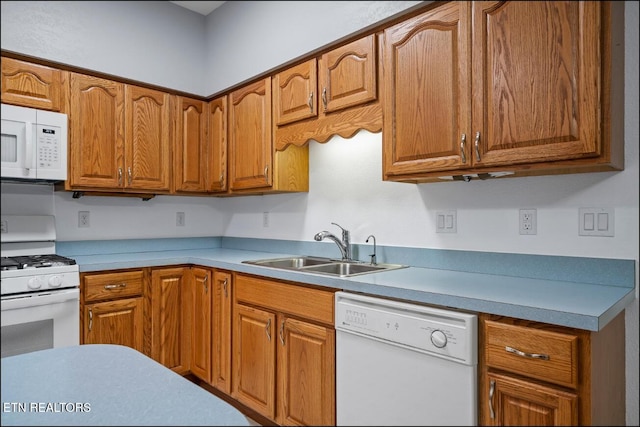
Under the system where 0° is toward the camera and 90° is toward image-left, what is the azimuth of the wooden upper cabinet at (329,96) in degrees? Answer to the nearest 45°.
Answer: approximately 45°

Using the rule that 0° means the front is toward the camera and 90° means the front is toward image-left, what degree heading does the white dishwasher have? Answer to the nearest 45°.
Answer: approximately 45°

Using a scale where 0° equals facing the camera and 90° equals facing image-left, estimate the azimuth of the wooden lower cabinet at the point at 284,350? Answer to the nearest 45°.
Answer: approximately 45°

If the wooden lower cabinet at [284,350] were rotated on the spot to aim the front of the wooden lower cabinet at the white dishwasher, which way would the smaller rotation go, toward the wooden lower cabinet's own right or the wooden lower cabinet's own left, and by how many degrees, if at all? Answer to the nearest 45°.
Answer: approximately 90° to the wooden lower cabinet's own left
